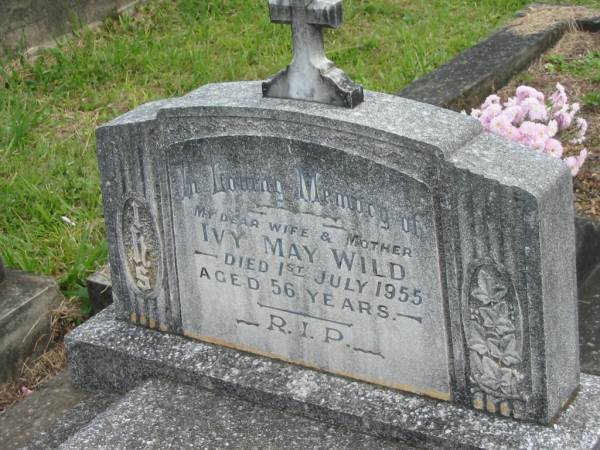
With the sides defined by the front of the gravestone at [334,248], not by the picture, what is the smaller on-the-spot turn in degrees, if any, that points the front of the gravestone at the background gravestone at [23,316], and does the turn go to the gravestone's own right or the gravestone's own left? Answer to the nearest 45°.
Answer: approximately 90° to the gravestone's own right

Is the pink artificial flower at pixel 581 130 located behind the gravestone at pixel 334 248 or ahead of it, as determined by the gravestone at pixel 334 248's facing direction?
behind

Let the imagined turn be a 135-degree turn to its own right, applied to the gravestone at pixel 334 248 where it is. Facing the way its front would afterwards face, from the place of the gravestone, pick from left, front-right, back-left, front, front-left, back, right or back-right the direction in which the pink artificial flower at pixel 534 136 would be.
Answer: front-right

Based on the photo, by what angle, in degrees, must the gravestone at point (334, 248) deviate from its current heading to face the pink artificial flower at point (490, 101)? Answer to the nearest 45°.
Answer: approximately 180°

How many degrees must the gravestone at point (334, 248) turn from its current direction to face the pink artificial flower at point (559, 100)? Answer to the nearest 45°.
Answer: approximately 180°

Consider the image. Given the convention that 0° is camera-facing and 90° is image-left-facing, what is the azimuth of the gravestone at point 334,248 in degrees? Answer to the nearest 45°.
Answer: approximately 45°

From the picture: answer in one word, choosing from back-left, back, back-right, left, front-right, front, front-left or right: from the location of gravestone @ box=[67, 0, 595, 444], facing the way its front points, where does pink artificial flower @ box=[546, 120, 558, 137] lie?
back

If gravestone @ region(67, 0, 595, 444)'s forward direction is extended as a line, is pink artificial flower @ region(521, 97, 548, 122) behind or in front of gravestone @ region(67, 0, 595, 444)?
behind
